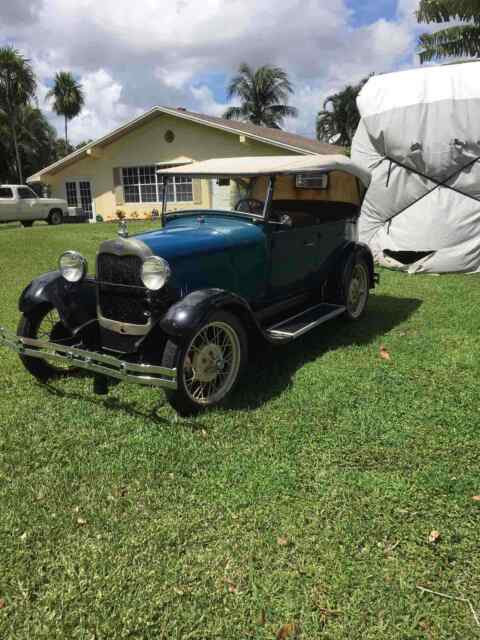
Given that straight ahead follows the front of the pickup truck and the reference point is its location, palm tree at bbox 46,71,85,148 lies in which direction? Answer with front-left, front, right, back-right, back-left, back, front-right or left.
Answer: left

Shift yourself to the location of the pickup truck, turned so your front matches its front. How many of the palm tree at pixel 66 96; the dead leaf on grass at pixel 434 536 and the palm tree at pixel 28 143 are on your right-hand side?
1

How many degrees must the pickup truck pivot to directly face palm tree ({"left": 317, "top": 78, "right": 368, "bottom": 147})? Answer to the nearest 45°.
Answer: approximately 45° to its left

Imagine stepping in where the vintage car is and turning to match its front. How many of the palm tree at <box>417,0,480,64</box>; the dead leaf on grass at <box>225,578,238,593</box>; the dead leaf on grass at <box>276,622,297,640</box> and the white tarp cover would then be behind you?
2

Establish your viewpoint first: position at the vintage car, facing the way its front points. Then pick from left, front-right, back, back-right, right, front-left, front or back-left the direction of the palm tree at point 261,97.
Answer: back-right

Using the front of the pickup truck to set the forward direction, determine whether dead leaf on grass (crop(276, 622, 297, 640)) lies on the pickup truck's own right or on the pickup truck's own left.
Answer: on the pickup truck's own right

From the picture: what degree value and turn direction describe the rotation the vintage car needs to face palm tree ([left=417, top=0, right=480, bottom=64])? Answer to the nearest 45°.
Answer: approximately 180°

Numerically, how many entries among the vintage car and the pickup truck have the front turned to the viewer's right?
1

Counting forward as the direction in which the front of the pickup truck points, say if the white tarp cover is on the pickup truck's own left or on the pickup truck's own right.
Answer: on the pickup truck's own right

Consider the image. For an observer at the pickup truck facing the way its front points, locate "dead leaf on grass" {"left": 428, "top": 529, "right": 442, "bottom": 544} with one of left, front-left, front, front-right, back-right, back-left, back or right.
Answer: right

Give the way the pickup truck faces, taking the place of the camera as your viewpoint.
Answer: facing to the right of the viewer

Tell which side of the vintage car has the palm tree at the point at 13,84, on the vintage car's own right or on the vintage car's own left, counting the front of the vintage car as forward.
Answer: on the vintage car's own right
